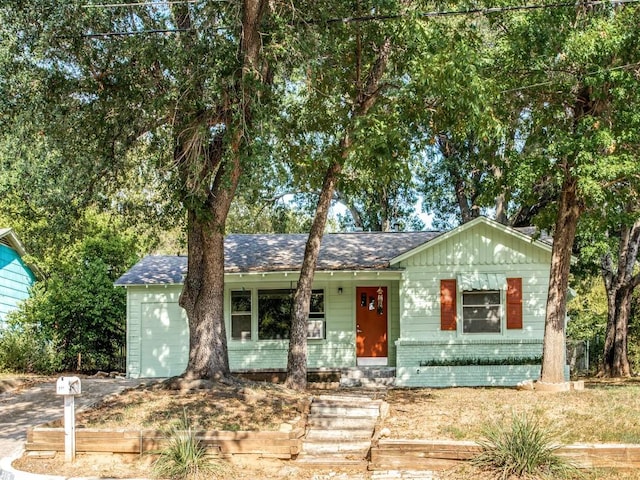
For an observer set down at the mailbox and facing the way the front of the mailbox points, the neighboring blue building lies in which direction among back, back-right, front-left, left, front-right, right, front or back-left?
back

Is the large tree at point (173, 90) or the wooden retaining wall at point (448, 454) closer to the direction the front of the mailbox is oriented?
the wooden retaining wall

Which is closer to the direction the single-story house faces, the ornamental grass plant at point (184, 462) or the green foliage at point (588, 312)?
the ornamental grass plant

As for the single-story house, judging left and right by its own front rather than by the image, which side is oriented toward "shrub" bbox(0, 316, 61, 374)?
right

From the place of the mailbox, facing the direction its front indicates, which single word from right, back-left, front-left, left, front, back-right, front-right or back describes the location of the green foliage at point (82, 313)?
back

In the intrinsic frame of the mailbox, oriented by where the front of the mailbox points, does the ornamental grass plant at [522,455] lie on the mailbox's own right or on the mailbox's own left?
on the mailbox's own left

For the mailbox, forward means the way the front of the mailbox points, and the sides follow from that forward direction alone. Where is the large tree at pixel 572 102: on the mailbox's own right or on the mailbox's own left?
on the mailbox's own left

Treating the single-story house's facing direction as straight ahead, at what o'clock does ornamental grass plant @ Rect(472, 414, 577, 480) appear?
The ornamental grass plant is roughly at 12 o'clock from the single-story house.

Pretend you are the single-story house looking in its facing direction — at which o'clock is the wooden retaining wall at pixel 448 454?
The wooden retaining wall is roughly at 12 o'clock from the single-story house.

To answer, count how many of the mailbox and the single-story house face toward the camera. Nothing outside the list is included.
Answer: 2
